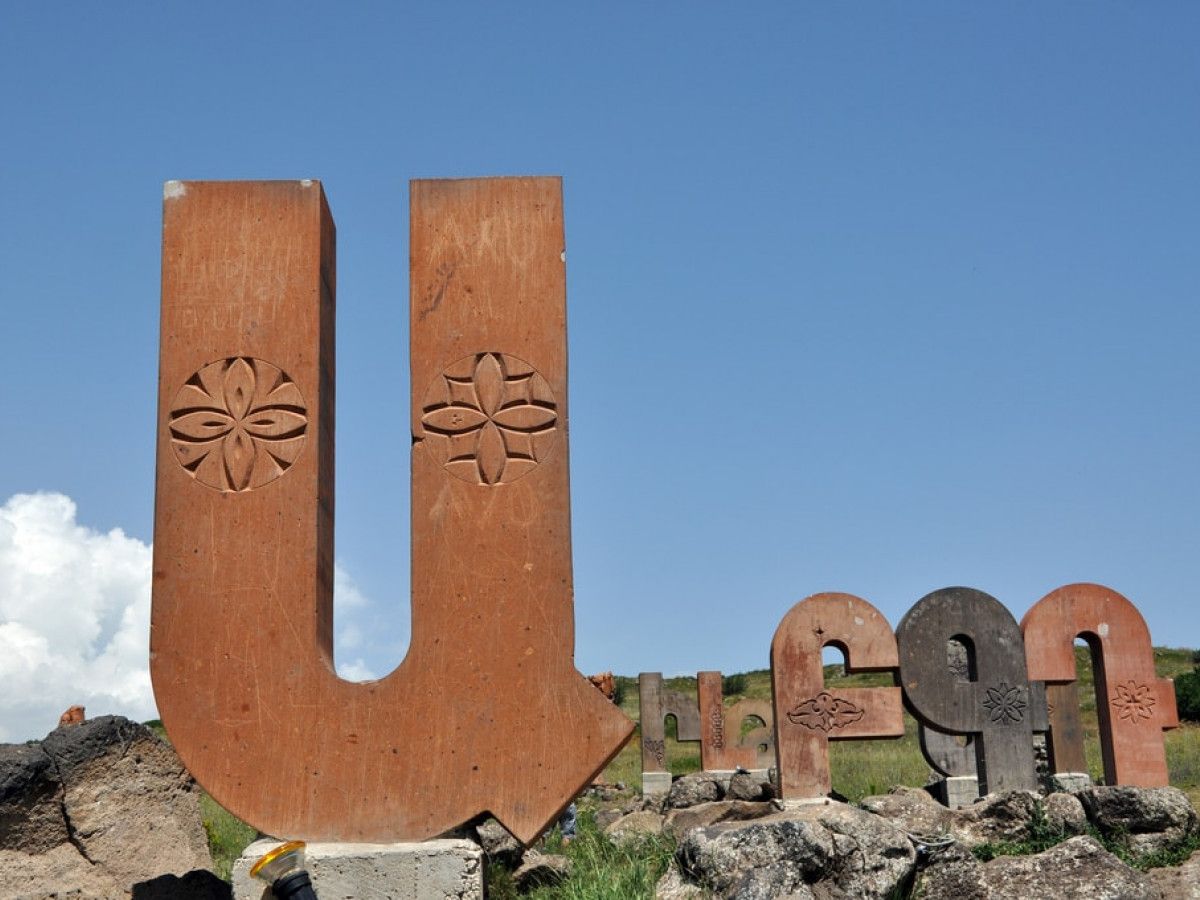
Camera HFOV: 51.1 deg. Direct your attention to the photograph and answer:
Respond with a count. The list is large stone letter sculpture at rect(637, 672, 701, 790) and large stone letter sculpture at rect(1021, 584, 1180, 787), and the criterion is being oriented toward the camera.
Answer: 2

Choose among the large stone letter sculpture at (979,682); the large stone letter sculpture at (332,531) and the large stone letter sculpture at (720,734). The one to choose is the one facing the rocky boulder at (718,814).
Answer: the large stone letter sculpture at (720,734)

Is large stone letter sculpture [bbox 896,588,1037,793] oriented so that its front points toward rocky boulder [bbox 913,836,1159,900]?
yes

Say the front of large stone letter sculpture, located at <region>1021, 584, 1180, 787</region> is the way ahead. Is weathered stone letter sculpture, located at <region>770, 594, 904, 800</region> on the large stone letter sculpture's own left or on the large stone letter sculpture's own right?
on the large stone letter sculpture's own right

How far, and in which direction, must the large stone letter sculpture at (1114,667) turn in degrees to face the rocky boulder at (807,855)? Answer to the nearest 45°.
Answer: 0° — it already faces it

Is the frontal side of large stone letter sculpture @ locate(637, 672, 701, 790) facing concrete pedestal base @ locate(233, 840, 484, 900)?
yes

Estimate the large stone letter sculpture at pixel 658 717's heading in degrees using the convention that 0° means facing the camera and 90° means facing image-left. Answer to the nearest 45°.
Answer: approximately 0°

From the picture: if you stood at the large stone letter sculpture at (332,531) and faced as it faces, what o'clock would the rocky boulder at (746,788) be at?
The rocky boulder is roughly at 7 o'clock from the large stone letter sculpture.

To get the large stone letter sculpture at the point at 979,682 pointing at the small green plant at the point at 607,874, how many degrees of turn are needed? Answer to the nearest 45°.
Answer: approximately 45° to its right

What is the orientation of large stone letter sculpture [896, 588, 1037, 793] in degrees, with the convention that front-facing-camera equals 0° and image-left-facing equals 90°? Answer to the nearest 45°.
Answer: approximately 0°
